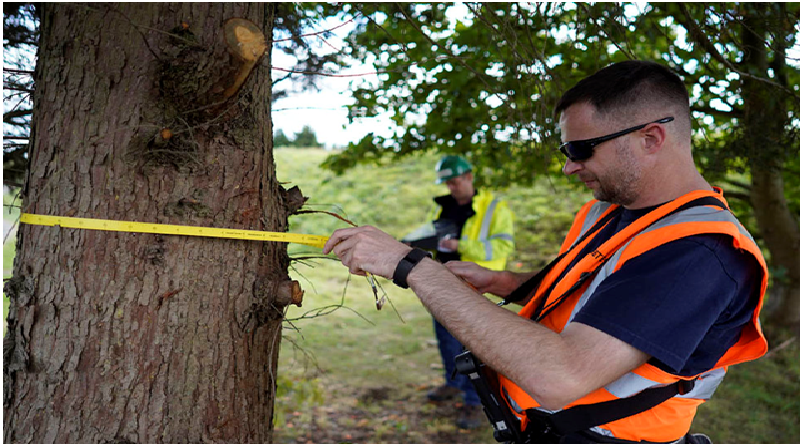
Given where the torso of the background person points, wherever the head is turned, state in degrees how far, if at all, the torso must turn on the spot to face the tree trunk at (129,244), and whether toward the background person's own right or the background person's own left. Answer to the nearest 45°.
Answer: approximately 45° to the background person's own left

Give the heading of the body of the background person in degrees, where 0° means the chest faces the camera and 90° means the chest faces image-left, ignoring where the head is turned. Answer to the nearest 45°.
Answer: approximately 45°

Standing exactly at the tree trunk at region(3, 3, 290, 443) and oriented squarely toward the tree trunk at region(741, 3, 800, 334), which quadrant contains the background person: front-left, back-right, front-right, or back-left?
front-left
